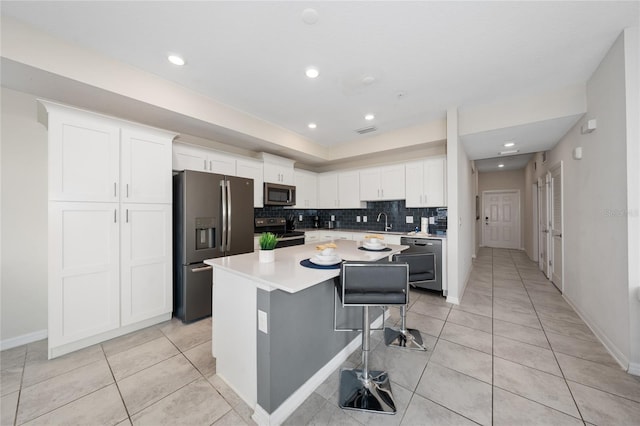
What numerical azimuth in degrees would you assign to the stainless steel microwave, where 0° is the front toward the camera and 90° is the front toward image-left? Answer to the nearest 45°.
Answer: approximately 315°

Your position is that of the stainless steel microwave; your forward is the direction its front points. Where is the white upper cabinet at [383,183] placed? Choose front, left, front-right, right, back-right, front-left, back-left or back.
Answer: front-left

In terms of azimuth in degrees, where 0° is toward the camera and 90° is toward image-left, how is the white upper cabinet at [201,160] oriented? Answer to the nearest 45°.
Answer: approximately 315°

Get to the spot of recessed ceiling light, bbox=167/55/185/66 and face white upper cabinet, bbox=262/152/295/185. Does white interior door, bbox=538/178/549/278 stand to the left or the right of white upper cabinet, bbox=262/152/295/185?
right

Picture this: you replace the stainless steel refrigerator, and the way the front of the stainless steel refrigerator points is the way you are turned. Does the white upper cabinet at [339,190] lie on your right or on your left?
on your left

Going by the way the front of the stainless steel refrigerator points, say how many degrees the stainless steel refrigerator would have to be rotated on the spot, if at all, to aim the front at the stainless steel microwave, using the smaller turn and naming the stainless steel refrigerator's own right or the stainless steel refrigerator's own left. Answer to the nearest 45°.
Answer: approximately 90° to the stainless steel refrigerator's own left
